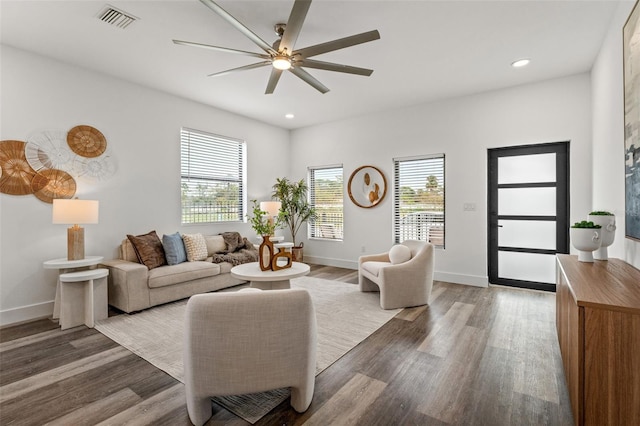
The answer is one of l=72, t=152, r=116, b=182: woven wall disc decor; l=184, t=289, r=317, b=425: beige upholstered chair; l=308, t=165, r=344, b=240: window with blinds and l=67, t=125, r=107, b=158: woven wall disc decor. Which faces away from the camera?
the beige upholstered chair

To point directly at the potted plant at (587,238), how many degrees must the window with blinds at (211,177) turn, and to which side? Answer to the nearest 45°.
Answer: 0° — it already faces it

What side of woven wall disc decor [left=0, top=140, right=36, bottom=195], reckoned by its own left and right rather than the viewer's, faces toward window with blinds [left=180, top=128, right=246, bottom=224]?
left

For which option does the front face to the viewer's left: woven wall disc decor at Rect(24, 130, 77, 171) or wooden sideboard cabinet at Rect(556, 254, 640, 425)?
the wooden sideboard cabinet

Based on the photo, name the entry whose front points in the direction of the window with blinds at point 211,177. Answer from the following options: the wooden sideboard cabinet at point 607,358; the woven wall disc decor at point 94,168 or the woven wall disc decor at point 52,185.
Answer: the wooden sideboard cabinet

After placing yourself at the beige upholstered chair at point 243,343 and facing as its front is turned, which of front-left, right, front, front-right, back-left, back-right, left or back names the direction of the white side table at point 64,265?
front-left

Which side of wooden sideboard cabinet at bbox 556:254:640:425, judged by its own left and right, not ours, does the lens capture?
left

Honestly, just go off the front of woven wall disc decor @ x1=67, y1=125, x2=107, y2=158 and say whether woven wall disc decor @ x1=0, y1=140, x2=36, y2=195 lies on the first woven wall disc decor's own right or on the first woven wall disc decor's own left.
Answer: on the first woven wall disc decor's own right

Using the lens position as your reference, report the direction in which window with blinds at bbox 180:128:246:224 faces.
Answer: facing the viewer and to the right of the viewer
